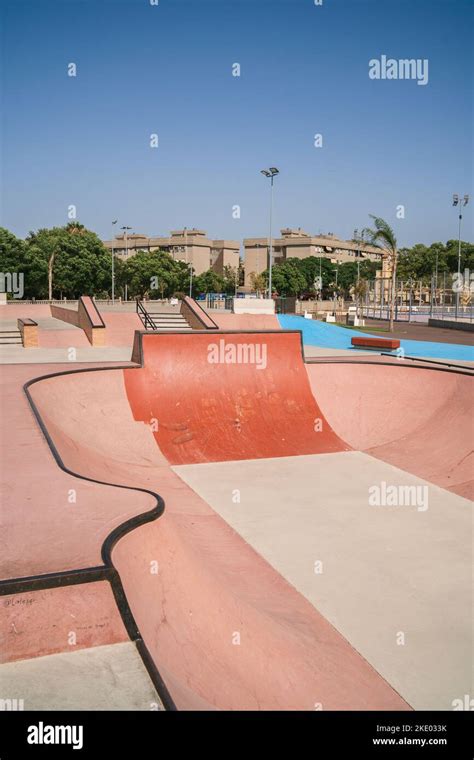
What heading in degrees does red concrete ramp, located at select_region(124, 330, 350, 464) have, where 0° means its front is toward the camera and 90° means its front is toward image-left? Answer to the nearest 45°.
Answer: approximately 0°

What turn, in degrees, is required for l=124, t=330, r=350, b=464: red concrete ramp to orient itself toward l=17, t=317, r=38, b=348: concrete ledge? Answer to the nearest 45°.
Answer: approximately 135° to its right

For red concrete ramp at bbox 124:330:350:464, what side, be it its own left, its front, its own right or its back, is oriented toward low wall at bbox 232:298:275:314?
back

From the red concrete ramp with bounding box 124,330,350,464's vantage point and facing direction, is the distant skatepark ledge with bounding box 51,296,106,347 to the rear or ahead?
to the rear
